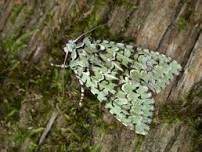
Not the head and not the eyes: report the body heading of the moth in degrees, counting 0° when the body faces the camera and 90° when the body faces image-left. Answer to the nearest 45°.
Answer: approximately 135°
